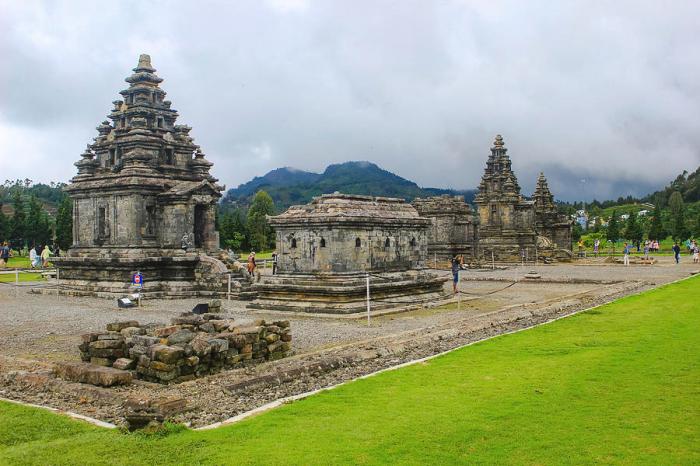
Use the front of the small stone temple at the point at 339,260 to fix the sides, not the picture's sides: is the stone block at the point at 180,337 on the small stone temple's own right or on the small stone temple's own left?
on the small stone temple's own left

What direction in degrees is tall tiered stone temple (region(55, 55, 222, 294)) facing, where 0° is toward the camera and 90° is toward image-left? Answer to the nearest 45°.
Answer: approximately 315°

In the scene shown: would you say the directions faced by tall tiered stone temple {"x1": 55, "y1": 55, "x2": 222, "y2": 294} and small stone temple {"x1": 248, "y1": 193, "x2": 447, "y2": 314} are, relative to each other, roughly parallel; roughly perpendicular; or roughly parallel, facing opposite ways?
roughly parallel, facing opposite ways

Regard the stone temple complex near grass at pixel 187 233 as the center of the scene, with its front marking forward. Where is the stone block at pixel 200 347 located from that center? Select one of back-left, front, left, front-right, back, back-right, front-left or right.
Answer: front-right

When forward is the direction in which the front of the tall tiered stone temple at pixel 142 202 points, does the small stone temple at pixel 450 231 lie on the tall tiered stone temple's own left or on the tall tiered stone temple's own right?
on the tall tiered stone temple's own left

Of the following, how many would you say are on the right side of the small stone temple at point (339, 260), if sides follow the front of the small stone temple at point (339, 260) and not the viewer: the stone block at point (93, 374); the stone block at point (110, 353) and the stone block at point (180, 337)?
0

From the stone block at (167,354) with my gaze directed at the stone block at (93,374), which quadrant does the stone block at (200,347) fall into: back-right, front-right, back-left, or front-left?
back-right

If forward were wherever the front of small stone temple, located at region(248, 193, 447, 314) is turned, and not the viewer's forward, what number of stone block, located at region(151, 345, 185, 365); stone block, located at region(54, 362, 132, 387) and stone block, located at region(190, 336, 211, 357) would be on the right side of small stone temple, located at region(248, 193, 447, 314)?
0

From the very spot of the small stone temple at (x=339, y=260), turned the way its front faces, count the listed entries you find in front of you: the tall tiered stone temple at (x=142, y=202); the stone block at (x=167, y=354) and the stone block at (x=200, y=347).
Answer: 1

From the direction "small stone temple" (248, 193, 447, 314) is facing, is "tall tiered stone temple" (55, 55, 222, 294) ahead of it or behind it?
ahead

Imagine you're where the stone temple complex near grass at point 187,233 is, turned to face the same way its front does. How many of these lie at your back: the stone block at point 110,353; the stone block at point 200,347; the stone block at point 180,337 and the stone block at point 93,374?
0

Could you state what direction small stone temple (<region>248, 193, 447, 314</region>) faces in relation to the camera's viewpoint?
facing away from the viewer and to the left of the viewer

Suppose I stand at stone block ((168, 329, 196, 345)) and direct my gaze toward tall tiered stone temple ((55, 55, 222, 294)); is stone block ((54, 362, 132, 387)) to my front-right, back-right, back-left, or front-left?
back-left
